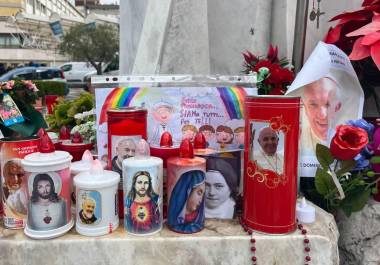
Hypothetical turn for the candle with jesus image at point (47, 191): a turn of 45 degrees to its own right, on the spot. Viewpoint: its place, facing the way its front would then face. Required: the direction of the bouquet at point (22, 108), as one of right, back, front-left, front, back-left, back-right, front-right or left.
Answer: back-right

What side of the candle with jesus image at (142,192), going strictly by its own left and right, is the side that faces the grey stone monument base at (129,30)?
back

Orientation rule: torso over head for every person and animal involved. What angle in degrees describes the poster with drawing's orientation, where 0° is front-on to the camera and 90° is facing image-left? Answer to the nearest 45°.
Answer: approximately 0°

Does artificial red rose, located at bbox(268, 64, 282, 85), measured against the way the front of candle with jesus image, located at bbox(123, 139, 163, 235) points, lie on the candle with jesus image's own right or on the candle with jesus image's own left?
on the candle with jesus image's own left

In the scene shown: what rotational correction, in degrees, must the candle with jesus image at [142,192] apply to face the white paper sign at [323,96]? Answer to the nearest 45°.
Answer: approximately 135° to its left

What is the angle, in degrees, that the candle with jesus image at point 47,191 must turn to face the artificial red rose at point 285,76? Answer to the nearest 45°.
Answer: approximately 90° to its left

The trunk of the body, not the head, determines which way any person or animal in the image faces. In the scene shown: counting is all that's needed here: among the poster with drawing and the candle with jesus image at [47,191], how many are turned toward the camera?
2

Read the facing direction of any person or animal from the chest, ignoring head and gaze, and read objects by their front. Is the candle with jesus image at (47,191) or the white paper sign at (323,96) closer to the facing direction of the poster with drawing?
the candle with jesus image

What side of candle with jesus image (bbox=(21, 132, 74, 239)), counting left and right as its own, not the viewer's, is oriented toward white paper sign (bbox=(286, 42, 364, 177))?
left
